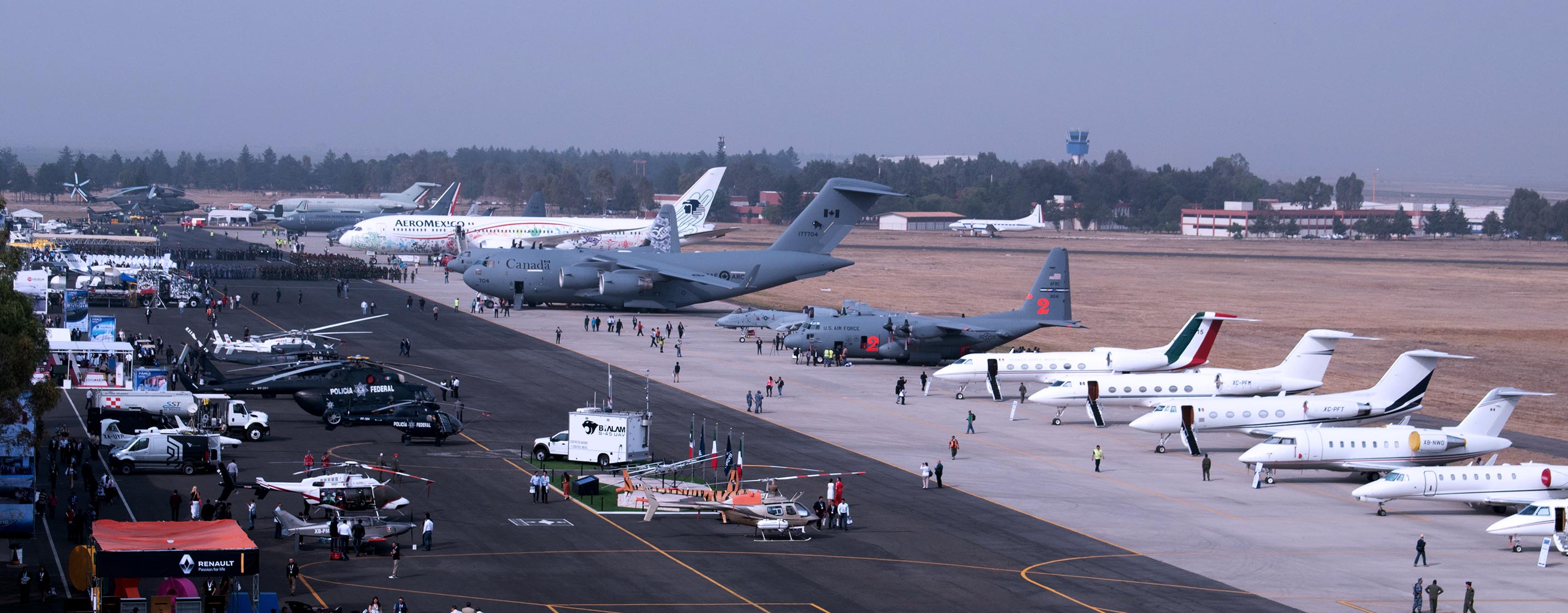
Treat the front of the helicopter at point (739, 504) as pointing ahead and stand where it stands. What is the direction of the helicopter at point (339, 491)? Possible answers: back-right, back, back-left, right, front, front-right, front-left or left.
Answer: back

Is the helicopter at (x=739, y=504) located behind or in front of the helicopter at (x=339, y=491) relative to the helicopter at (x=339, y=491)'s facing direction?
in front

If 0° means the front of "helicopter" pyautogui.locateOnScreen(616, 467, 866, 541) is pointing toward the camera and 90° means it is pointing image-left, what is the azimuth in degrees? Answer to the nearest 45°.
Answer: approximately 270°

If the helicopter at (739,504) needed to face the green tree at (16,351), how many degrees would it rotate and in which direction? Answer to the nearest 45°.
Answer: approximately 180°

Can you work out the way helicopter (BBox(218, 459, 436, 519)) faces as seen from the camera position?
facing to the right of the viewer

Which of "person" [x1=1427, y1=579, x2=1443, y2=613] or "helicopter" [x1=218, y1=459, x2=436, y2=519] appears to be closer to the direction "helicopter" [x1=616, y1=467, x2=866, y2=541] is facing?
the person

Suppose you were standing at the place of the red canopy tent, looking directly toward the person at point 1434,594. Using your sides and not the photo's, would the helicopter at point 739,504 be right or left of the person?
left

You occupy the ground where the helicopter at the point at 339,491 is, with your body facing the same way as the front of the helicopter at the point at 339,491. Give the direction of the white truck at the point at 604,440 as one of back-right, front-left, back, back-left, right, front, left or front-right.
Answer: front-left

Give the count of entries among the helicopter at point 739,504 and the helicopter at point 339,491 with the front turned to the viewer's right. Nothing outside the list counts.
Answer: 2

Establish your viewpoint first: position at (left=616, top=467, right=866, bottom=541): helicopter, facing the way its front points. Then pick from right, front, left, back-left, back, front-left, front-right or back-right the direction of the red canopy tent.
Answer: back-right

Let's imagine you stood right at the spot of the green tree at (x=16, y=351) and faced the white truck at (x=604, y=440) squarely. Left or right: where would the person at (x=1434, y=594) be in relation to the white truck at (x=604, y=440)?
right
